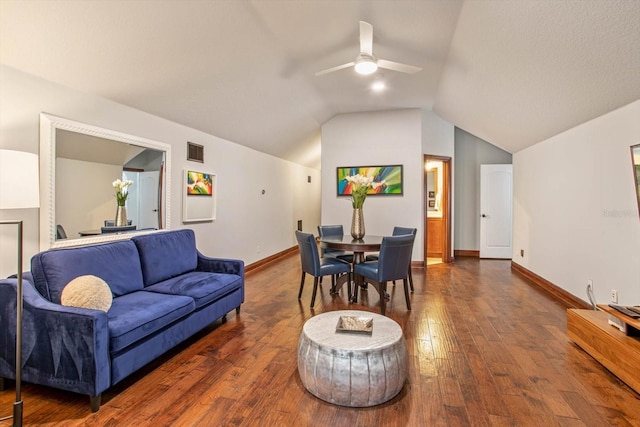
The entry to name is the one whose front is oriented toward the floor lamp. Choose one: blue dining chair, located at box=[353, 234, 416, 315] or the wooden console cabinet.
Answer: the wooden console cabinet

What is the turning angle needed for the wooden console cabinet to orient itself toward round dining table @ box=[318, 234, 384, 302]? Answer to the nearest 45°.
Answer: approximately 45° to its right

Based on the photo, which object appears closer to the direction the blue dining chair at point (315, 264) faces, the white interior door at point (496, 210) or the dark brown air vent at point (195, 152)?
the white interior door

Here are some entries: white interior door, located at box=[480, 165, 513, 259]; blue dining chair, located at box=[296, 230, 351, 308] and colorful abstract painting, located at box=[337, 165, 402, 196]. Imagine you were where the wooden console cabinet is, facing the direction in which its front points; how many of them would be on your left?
0

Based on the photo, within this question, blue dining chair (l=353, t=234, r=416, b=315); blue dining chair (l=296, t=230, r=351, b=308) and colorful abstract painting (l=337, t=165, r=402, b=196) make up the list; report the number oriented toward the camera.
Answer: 1

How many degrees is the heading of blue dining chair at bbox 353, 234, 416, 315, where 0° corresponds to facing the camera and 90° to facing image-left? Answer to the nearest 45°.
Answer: approximately 135°

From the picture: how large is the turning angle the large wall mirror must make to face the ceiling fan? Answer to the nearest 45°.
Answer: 0° — it already faces it

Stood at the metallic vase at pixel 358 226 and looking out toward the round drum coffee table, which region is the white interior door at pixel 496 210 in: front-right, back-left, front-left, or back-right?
back-left

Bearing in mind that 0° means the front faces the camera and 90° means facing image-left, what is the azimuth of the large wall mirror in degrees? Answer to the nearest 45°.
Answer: approximately 315°

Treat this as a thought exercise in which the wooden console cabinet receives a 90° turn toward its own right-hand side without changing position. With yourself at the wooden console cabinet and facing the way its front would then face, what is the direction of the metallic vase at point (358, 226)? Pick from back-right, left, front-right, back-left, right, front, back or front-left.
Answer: front-left

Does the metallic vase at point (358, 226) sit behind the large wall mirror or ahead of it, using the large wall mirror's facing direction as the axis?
ahead

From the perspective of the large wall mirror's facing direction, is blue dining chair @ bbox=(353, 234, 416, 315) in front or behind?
in front

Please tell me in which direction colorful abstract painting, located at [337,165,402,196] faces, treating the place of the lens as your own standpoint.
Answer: facing the viewer

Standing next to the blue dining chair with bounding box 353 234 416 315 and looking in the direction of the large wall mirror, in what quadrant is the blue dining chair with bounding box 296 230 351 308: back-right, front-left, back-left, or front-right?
front-right

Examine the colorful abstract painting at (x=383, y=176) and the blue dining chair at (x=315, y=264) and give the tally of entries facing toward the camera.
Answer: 1

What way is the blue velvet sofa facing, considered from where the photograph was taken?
facing the viewer and to the right of the viewer

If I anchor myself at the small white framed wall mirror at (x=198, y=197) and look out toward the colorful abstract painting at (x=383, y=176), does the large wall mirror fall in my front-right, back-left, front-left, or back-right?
back-right

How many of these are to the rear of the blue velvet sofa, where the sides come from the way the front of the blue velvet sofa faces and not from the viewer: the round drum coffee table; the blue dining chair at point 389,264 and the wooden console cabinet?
0

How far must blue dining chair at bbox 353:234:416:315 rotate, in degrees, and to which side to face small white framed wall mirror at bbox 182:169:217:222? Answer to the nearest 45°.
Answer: approximately 45° to its left

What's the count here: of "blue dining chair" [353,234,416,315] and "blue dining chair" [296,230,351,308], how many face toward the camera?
0

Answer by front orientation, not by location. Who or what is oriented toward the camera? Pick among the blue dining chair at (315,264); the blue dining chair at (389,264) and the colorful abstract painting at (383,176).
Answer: the colorful abstract painting
